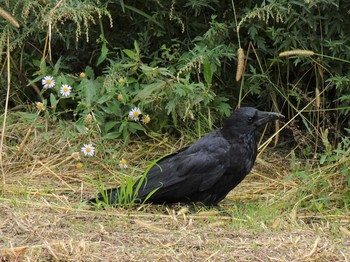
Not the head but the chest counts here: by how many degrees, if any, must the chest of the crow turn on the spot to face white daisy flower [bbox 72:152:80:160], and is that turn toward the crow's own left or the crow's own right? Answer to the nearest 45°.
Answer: approximately 135° to the crow's own left

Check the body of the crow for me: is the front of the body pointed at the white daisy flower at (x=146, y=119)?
no

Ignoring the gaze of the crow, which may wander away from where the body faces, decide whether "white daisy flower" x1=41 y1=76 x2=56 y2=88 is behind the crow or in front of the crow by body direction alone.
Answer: behind

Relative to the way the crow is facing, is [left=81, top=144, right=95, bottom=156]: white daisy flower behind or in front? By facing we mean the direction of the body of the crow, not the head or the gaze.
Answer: behind

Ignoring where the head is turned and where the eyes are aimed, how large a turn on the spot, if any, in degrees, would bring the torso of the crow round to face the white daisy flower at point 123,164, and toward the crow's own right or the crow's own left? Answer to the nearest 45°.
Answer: approximately 135° to the crow's own left

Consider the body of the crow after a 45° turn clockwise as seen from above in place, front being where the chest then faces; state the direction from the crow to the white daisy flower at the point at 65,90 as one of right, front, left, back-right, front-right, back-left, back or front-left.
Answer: back

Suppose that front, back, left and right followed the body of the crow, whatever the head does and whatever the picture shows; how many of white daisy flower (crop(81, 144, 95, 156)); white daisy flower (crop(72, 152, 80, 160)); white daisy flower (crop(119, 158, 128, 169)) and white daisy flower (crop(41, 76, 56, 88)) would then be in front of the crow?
0

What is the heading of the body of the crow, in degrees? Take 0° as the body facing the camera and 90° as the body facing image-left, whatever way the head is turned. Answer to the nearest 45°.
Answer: approximately 270°
